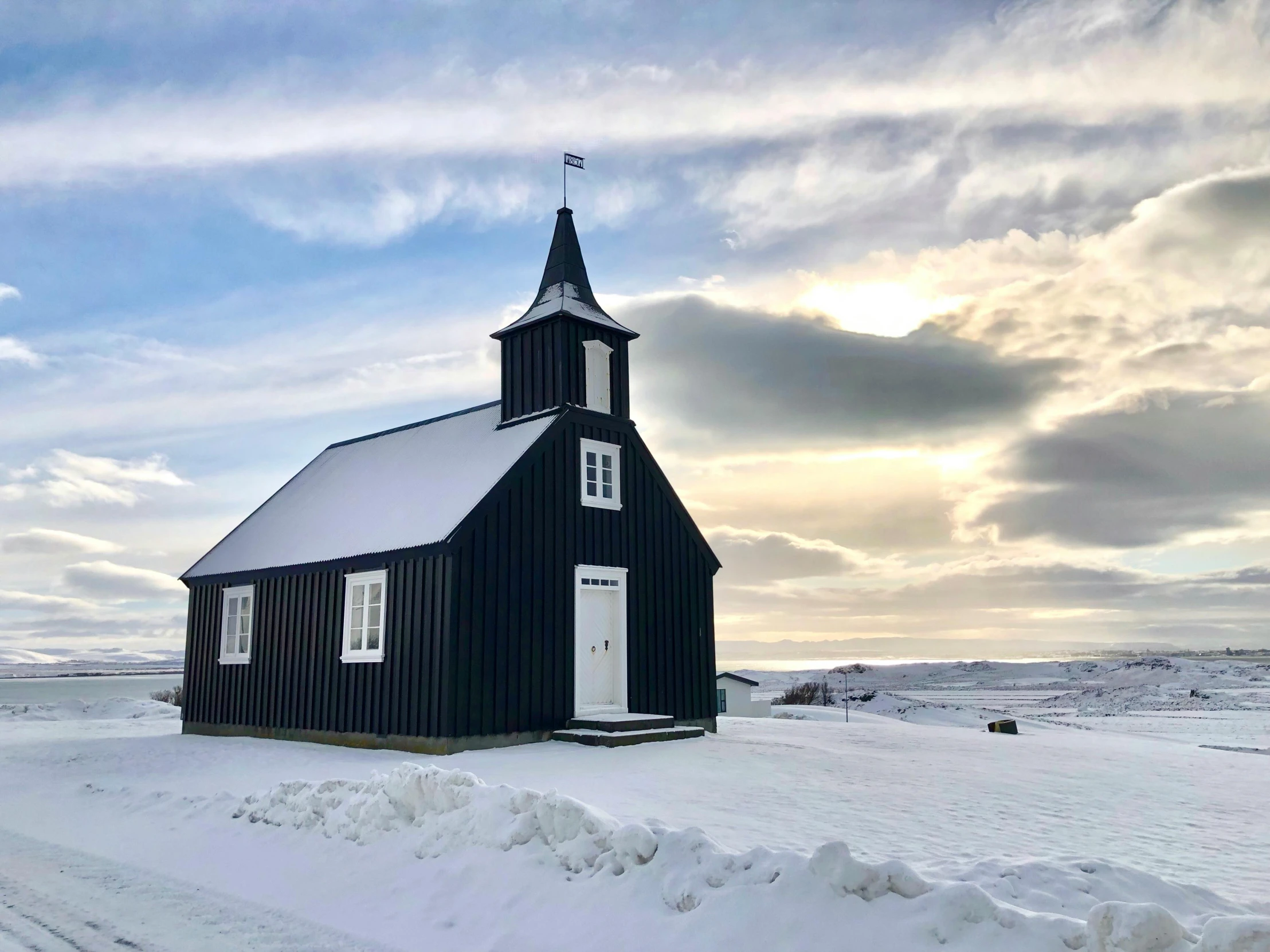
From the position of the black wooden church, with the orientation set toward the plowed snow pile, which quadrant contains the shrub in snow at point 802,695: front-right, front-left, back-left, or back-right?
back-left

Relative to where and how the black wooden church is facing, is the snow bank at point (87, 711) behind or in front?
behind

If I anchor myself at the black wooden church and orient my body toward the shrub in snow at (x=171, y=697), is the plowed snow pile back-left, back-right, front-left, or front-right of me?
back-left

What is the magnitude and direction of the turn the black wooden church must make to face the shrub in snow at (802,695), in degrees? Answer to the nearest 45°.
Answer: approximately 90° to its left

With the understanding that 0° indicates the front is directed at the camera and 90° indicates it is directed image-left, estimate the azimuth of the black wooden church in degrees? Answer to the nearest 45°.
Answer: approximately 315°

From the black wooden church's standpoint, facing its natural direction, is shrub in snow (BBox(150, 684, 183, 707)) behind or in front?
behind

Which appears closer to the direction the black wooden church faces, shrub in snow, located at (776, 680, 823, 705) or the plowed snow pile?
the plowed snow pile

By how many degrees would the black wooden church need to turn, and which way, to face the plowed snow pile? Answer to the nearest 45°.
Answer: approximately 45° to its right

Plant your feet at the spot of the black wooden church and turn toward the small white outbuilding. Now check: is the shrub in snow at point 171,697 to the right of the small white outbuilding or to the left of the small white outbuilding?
left

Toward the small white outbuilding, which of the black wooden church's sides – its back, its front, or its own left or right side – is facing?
left

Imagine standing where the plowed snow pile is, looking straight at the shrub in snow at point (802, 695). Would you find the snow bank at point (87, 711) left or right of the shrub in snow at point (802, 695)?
left
